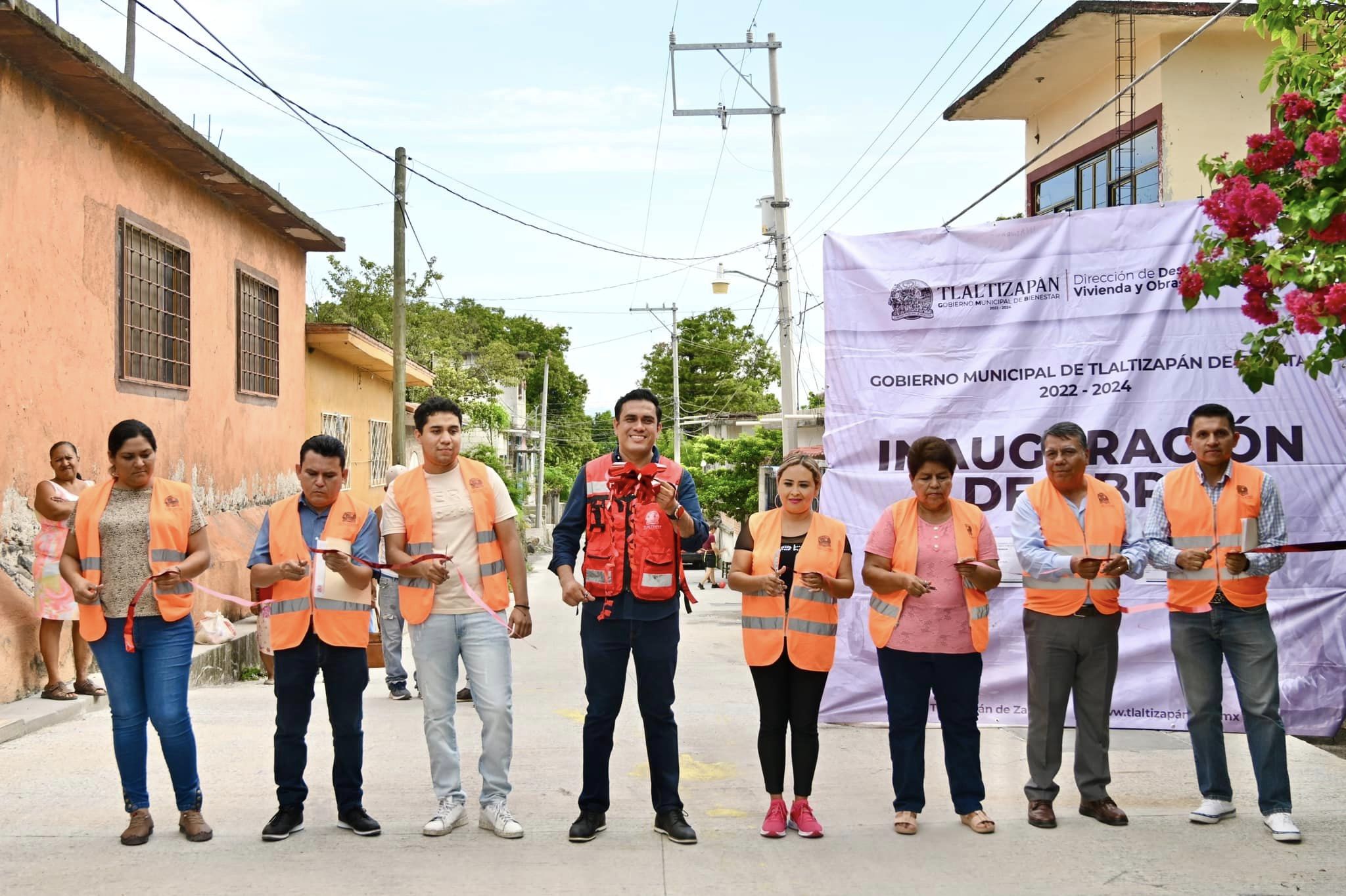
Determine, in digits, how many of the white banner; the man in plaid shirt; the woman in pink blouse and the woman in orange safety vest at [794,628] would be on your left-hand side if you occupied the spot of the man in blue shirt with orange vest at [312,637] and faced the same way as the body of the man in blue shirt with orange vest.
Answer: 4

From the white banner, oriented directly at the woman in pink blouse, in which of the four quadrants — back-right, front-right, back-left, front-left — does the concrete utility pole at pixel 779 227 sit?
back-right

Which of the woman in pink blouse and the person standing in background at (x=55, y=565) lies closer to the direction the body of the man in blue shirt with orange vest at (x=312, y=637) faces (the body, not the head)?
the woman in pink blouse

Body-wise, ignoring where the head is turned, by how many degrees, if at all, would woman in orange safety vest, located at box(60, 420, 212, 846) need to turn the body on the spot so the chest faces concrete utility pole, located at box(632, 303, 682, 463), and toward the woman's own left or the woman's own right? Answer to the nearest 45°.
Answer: approximately 135° to the woman's own left

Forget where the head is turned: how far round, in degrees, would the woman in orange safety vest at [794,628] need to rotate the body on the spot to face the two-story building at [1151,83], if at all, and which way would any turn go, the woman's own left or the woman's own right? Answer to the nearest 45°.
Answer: approximately 135° to the woman's own left

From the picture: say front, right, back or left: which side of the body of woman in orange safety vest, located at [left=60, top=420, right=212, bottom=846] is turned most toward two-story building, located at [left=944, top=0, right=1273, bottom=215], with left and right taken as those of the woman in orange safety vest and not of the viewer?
left

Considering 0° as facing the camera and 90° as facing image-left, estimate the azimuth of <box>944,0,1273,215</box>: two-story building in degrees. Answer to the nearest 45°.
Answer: approximately 45°

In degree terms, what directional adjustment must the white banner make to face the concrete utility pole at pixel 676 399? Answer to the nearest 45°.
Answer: approximately 180°

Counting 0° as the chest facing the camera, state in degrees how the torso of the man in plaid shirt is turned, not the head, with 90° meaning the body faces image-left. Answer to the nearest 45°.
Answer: approximately 0°

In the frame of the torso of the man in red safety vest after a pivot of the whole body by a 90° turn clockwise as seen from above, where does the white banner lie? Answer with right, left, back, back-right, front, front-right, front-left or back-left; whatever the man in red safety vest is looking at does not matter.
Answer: back-right
